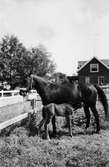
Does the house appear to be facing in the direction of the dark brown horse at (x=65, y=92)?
yes

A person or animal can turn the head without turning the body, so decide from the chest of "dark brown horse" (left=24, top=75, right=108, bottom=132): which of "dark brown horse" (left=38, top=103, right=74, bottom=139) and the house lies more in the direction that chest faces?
the dark brown horse

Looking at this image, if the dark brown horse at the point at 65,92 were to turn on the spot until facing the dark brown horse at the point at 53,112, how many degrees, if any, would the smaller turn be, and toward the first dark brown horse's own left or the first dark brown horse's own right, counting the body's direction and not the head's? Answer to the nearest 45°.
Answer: approximately 45° to the first dark brown horse's own left

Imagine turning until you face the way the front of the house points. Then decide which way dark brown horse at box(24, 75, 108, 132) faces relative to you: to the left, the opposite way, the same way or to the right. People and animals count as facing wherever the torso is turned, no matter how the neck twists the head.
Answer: to the right

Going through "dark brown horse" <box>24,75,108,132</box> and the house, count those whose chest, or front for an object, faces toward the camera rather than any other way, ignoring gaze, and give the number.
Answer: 1

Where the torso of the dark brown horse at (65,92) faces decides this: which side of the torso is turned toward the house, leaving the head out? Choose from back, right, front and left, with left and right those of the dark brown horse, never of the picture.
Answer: right

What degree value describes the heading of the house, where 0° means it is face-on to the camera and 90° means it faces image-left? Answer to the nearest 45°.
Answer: approximately 0°

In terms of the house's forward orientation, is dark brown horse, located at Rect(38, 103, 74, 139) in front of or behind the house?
in front

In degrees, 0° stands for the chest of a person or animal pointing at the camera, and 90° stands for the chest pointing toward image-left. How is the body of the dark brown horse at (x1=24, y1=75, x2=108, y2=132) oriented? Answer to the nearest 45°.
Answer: approximately 90°
